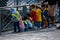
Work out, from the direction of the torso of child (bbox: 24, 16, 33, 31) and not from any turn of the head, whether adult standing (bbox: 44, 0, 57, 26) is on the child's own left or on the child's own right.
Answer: on the child's own right

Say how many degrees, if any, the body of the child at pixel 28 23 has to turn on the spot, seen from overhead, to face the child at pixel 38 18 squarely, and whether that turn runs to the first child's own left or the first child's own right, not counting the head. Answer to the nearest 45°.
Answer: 0° — they already face them
